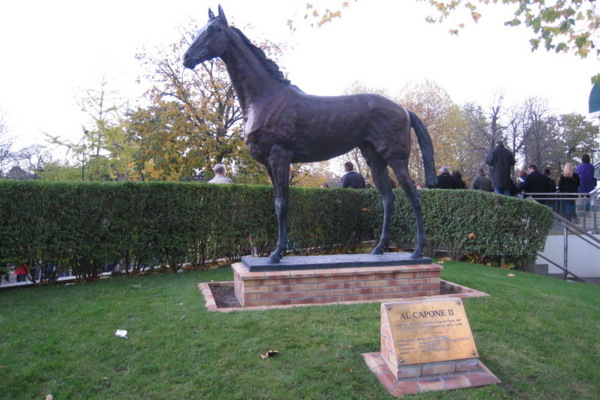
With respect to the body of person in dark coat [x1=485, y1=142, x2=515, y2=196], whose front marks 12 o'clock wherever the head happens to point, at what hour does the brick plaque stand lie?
The brick plaque stand is roughly at 6 o'clock from the person in dark coat.

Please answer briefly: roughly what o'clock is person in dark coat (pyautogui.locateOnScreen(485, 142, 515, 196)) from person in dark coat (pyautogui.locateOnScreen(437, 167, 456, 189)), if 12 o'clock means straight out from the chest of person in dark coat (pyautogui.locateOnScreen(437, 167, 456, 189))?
person in dark coat (pyautogui.locateOnScreen(485, 142, 515, 196)) is roughly at 3 o'clock from person in dark coat (pyautogui.locateOnScreen(437, 167, 456, 189)).

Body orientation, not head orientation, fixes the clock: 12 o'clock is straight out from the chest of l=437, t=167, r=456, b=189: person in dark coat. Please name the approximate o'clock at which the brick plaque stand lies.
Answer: The brick plaque stand is roughly at 6 o'clock from the person in dark coat.

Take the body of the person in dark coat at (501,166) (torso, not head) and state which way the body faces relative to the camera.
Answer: away from the camera

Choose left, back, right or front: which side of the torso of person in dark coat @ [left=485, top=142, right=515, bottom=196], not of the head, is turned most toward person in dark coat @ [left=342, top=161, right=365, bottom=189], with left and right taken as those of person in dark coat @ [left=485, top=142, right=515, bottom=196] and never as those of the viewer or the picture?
left

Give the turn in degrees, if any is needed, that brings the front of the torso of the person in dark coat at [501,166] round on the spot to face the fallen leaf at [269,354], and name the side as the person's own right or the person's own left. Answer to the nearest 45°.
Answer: approximately 180°

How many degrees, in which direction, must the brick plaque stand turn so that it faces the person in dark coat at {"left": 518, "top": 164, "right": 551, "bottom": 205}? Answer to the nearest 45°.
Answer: approximately 180°

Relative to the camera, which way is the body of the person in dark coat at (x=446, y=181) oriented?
away from the camera

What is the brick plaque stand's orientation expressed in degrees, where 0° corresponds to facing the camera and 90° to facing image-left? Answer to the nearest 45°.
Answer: approximately 0°

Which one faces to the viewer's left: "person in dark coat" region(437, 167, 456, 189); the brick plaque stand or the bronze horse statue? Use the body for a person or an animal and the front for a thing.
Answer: the bronze horse statue

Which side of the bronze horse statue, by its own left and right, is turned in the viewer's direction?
left
